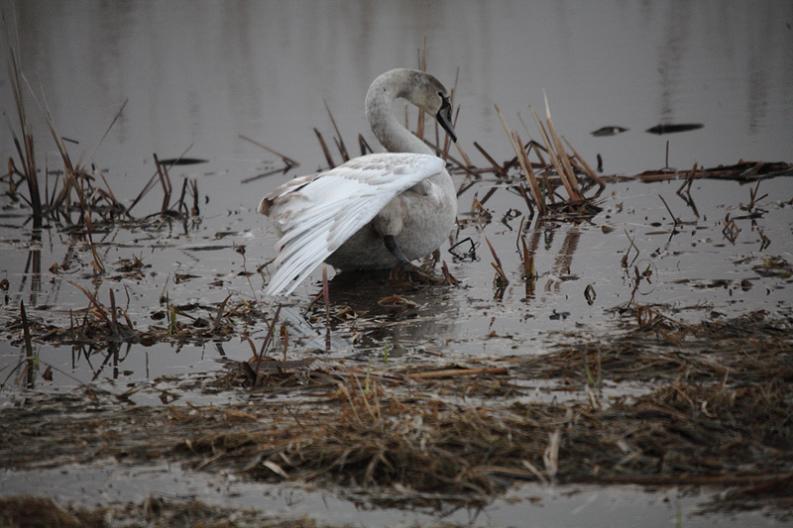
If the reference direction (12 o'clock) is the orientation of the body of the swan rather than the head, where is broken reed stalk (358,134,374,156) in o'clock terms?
The broken reed stalk is roughly at 9 o'clock from the swan.

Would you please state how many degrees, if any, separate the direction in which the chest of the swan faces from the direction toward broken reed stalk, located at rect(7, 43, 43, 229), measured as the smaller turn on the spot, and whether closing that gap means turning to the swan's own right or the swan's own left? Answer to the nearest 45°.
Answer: approximately 135° to the swan's own left

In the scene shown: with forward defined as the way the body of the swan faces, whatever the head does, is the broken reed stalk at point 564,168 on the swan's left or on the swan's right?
on the swan's left

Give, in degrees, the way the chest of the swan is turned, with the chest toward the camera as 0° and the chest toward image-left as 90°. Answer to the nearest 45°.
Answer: approximately 270°

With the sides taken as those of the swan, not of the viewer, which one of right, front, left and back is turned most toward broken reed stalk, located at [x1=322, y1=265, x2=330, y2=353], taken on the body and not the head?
right

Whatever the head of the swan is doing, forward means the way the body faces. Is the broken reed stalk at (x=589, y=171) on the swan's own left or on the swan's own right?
on the swan's own left
